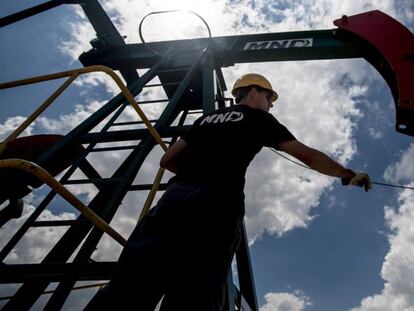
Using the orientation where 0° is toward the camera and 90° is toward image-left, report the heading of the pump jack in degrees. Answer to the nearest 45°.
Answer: approximately 270°

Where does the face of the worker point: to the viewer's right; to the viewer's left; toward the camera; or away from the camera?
to the viewer's right

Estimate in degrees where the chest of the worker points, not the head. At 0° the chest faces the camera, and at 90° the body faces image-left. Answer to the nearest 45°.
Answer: approximately 225°
